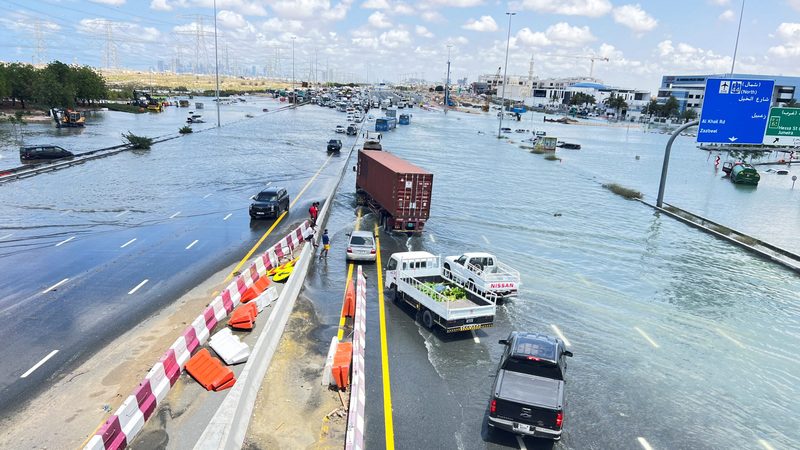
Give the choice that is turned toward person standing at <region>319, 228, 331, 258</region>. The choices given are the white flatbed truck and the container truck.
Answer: the white flatbed truck

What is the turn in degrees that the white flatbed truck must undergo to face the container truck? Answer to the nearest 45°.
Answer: approximately 45° to its right

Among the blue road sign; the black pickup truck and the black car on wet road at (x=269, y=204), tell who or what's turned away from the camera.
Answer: the black pickup truck

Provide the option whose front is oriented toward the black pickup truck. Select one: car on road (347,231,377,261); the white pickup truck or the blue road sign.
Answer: the blue road sign

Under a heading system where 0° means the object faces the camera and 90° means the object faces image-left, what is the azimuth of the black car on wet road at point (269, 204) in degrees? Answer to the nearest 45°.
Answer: approximately 45°

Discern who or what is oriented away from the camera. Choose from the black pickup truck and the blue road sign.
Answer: the black pickup truck

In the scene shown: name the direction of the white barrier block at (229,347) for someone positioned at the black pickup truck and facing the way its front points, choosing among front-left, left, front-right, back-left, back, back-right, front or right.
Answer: left

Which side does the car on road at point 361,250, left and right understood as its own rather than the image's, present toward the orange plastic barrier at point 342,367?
back

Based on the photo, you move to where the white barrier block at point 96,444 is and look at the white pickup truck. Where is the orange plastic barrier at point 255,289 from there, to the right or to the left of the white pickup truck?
left

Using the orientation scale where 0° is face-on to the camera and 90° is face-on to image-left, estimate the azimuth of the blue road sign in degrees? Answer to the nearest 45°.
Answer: approximately 0°

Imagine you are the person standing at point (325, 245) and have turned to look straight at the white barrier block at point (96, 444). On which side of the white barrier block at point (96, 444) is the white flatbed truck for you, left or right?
left

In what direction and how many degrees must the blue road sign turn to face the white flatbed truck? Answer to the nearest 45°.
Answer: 0° — it already faces it

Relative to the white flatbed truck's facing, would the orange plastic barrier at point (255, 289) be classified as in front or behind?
in front

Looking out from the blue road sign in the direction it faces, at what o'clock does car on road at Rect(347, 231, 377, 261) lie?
The car on road is roughly at 1 o'clock from the blue road sign.

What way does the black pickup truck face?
away from the camera

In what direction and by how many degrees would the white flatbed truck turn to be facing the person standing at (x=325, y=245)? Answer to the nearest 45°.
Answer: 0° — it already faces them

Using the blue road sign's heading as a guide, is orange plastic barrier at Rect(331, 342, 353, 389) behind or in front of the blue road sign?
in front

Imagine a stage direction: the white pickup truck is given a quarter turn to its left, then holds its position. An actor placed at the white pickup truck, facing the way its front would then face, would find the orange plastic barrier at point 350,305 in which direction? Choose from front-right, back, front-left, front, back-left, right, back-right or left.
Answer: front

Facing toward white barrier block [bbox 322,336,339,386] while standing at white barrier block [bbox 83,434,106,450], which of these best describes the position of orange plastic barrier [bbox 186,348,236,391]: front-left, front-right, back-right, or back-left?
front-left

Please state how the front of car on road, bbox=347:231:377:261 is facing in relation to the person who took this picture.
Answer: facing away from the viewer

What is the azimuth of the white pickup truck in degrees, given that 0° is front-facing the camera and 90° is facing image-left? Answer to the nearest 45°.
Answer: approximately 135°
